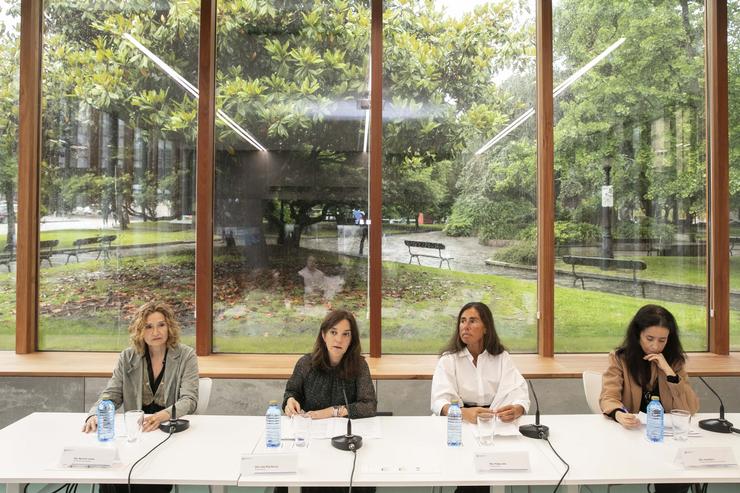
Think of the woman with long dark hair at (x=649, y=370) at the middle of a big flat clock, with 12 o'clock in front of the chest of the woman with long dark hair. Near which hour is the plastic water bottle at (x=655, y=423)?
The plastic water bottle is roughly at 12 o'clock from the woman with long dark hair.

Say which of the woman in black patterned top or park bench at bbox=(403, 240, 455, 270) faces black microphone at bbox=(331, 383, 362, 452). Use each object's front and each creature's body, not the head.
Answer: the woman in black patterned top

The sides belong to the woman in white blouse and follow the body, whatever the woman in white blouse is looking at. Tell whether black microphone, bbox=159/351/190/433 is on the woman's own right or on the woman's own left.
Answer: on the woman's own right
